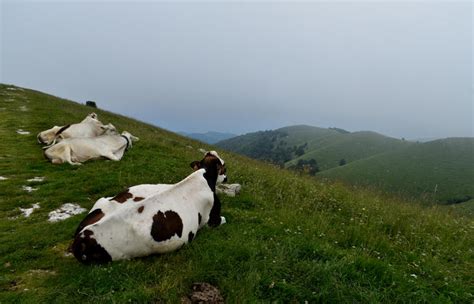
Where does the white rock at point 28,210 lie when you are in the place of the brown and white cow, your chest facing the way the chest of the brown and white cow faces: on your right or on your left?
on your left

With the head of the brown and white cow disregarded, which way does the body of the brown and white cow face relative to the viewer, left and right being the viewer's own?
facing away from the viewer and to the right of the viewer

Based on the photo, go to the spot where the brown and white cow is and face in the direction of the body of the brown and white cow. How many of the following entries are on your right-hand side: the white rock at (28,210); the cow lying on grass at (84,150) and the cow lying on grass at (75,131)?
0

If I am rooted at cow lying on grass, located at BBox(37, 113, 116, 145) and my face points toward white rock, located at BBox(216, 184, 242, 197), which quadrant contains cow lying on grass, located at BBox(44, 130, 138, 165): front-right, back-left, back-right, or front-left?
front-right

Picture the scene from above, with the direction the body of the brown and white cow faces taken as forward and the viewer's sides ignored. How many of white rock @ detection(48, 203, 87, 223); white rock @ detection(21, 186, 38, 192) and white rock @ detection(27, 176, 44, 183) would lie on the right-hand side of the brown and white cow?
0

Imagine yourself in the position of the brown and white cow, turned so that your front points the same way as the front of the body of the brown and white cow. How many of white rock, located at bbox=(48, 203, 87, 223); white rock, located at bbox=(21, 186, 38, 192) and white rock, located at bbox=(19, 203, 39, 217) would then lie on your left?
3

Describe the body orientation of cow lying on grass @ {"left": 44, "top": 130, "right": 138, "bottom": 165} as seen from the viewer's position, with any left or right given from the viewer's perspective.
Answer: facing to the right of the viewer

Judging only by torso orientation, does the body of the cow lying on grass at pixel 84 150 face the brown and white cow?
no

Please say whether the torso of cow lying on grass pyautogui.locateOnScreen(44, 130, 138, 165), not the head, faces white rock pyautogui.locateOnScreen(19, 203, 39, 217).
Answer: no

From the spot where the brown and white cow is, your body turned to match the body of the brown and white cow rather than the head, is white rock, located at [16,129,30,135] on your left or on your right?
on your left

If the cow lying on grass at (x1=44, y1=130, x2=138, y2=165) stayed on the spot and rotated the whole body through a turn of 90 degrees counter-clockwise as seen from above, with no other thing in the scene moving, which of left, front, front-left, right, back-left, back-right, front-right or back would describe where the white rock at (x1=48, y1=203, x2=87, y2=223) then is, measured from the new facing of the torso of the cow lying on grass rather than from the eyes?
back

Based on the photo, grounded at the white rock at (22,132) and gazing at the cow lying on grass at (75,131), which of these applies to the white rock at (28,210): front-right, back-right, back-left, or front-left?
front-right

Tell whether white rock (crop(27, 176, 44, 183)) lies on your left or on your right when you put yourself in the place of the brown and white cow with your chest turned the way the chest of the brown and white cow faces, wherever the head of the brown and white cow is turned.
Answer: on your left
